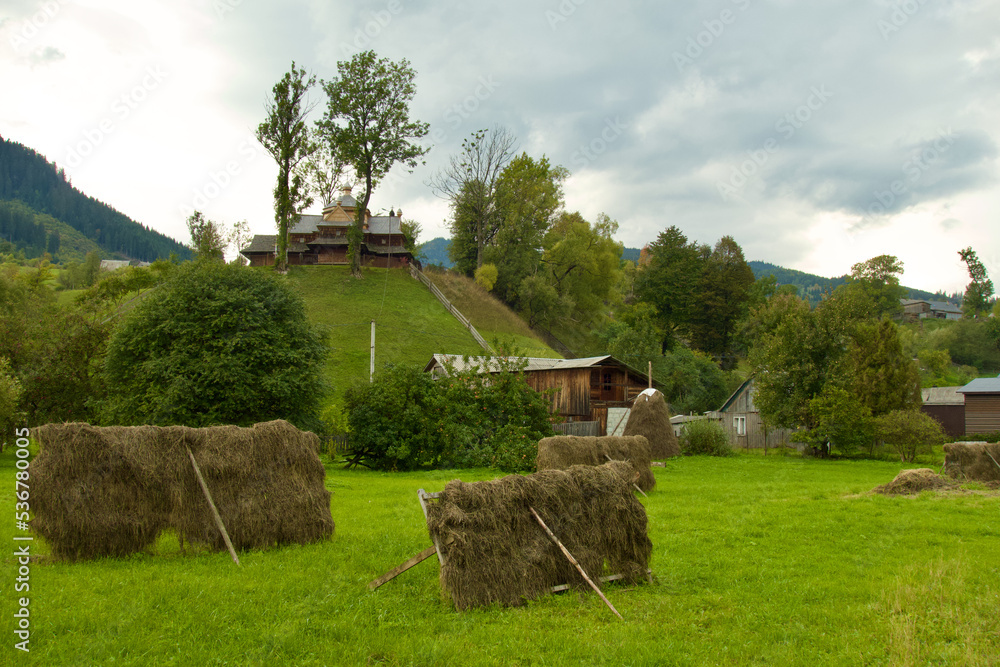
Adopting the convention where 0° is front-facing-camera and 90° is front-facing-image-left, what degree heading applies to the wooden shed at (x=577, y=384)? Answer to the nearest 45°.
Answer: approximately 315°

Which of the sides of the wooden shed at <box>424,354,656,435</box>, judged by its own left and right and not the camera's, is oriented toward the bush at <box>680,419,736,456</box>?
front

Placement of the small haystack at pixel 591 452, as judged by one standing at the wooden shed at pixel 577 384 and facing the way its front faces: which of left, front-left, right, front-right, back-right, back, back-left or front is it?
front-right

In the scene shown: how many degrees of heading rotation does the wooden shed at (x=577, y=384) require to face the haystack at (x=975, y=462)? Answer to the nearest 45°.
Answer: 0° — it already faces it

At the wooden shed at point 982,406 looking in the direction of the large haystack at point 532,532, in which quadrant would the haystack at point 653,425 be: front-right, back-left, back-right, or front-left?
front-right

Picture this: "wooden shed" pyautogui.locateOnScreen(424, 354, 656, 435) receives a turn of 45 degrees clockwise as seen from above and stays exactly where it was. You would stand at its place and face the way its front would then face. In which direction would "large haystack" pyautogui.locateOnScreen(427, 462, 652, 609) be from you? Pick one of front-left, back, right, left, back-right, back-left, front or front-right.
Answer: front

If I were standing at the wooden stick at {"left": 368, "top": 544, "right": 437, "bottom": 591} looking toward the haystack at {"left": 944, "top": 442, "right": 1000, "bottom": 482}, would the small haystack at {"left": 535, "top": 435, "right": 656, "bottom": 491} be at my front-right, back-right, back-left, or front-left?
front-left

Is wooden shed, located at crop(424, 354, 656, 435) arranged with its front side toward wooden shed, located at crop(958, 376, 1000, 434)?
no

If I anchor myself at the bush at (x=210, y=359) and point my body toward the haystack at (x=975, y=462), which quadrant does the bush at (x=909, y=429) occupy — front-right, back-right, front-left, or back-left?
front-left

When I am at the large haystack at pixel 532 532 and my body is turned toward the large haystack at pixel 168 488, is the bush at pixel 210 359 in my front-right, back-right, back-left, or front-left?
front-right

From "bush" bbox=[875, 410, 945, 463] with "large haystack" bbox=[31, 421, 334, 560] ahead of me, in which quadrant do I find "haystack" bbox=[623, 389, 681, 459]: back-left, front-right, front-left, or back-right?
front-right

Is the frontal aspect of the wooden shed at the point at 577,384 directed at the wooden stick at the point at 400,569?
no

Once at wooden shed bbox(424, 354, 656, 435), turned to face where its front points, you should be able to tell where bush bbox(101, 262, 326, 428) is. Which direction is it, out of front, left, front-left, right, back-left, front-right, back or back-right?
right
